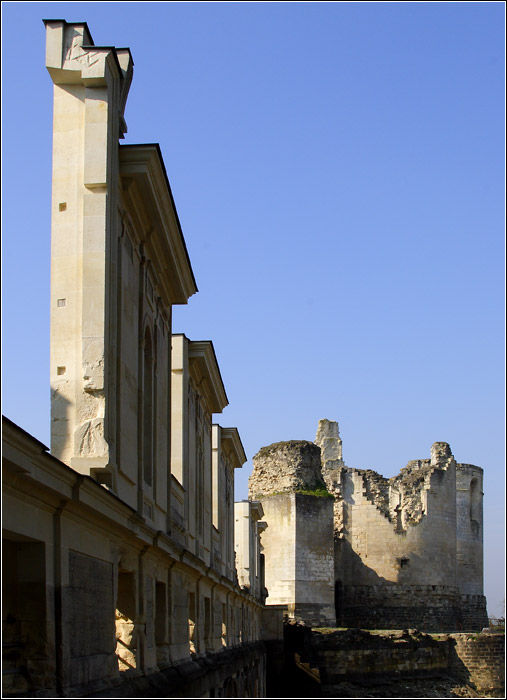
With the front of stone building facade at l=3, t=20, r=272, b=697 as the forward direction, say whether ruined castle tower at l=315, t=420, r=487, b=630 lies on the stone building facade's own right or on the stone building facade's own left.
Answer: on the stone building facade's own left

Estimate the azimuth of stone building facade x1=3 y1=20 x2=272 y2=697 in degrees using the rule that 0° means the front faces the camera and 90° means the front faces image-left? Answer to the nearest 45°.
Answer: approximately 270°
